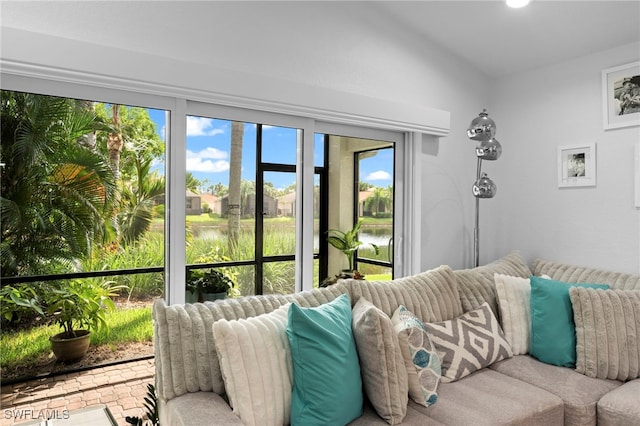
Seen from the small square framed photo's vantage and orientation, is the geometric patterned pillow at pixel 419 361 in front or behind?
in front

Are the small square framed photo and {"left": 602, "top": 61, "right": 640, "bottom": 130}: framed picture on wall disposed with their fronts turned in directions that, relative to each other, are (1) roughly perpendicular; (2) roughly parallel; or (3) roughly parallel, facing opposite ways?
roughly parallel

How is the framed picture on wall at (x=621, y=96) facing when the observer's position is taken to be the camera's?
facing the viewer and to the left of the viewer

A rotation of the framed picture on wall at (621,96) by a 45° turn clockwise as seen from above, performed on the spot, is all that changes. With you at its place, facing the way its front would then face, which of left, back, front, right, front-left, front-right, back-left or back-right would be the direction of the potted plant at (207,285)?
front-left

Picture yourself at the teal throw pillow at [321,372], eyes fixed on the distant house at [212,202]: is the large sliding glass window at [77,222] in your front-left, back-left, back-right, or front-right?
front-left

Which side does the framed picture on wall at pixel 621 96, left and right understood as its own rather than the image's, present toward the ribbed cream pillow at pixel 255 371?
front

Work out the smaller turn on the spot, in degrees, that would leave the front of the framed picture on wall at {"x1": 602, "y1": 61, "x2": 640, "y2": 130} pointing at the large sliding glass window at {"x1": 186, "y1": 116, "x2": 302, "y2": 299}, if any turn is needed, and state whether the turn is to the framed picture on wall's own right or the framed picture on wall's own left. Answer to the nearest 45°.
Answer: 0° — it already faces it

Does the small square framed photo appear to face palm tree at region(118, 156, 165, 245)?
no
